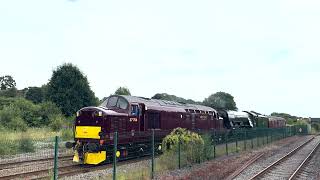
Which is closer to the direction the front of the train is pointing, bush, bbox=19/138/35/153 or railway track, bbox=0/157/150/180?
the railway track

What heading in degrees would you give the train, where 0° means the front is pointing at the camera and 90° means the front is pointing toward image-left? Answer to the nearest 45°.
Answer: approximately 45°

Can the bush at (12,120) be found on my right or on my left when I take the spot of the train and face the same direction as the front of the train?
on my right

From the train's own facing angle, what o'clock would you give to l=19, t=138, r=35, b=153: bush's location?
The bush is roughly at 2 o'clock from the train.

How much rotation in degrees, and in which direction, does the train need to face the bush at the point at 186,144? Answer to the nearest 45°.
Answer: approximately 135° to its left

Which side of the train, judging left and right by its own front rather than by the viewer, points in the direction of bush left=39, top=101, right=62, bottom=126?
right

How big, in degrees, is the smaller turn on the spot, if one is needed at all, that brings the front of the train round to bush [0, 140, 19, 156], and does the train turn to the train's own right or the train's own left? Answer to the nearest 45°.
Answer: approximately 45° to the train's own right

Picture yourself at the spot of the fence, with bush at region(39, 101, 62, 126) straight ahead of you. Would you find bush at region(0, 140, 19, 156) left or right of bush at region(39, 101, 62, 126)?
left

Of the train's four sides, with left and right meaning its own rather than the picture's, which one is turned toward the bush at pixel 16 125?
right
